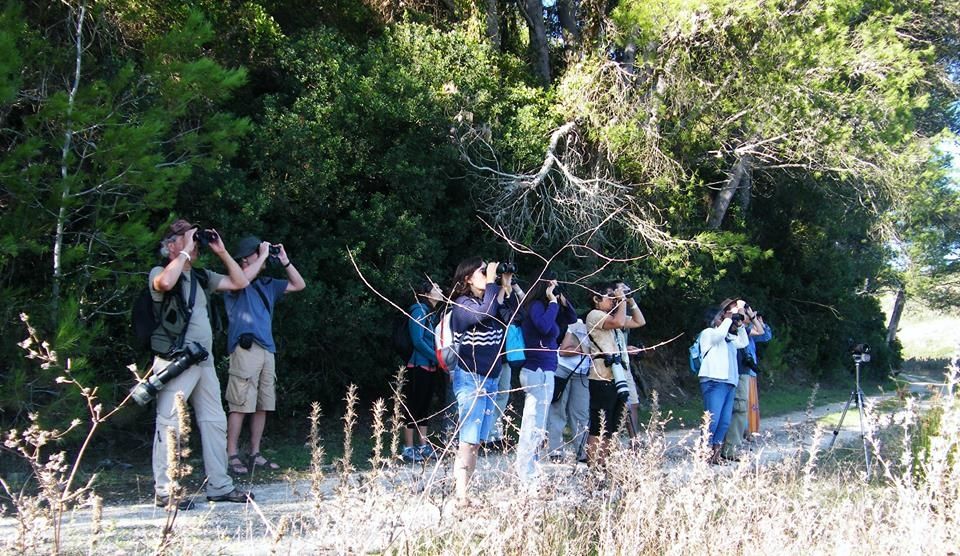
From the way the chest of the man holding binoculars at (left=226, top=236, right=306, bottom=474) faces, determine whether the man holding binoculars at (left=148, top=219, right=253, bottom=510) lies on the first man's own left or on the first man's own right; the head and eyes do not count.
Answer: on the first man's own right

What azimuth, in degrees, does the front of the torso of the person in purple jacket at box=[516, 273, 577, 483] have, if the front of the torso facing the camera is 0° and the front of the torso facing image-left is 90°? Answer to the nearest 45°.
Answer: approximately 315°

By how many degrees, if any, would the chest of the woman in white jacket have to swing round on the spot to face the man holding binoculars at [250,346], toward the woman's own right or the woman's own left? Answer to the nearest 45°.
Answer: approximately 90° to the woman's own right

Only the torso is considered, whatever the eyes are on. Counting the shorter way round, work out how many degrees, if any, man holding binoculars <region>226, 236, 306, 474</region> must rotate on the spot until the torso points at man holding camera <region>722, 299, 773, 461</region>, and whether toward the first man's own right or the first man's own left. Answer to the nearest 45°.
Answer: approximately 45° to the first man's own left

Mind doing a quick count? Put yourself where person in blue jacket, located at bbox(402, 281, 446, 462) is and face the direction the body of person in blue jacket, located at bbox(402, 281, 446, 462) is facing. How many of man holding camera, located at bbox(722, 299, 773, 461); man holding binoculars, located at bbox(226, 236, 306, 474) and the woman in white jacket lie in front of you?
2

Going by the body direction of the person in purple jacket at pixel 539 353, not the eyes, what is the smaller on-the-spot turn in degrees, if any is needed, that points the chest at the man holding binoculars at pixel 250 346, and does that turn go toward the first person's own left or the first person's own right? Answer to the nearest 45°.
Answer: approximately 135° to the first person's own right

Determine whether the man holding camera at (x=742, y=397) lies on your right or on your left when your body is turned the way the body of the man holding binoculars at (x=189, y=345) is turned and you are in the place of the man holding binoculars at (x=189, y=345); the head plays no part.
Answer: on your left

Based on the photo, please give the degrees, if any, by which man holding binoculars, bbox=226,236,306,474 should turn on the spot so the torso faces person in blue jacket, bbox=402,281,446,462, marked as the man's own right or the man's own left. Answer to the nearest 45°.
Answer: approximately 90° to the man's own left

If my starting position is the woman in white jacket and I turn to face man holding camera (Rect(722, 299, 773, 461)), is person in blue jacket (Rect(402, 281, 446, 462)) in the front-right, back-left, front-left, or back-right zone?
back-left
